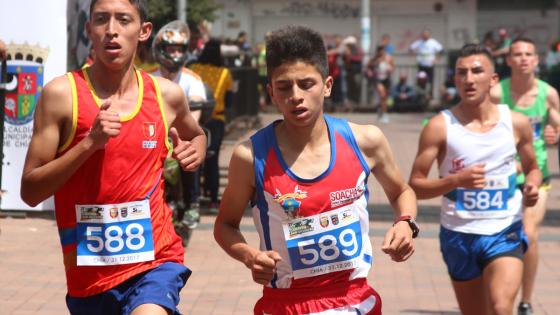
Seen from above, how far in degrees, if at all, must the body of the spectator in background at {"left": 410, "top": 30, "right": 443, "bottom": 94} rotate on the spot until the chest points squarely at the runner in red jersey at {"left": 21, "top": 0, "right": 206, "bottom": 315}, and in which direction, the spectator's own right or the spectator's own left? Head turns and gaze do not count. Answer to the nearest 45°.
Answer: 0° — they already face them

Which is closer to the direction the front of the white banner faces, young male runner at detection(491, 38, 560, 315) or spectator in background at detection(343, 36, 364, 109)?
the young male runner

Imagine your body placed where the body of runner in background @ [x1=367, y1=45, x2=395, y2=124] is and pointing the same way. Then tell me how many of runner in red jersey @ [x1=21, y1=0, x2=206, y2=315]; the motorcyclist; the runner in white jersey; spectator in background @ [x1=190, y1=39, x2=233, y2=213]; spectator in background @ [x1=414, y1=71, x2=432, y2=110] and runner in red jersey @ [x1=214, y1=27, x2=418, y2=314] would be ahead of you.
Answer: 5

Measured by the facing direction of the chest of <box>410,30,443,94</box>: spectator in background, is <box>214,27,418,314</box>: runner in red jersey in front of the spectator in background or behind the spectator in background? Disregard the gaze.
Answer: in front

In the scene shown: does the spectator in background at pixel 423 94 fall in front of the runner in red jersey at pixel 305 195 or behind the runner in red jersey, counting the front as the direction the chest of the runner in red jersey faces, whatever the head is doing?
behind

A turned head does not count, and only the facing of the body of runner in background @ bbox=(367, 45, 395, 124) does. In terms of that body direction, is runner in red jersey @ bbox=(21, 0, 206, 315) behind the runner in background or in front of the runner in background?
in front

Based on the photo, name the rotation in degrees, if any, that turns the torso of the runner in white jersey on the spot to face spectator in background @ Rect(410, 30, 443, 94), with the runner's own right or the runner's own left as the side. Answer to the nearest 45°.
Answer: approximately 180°
